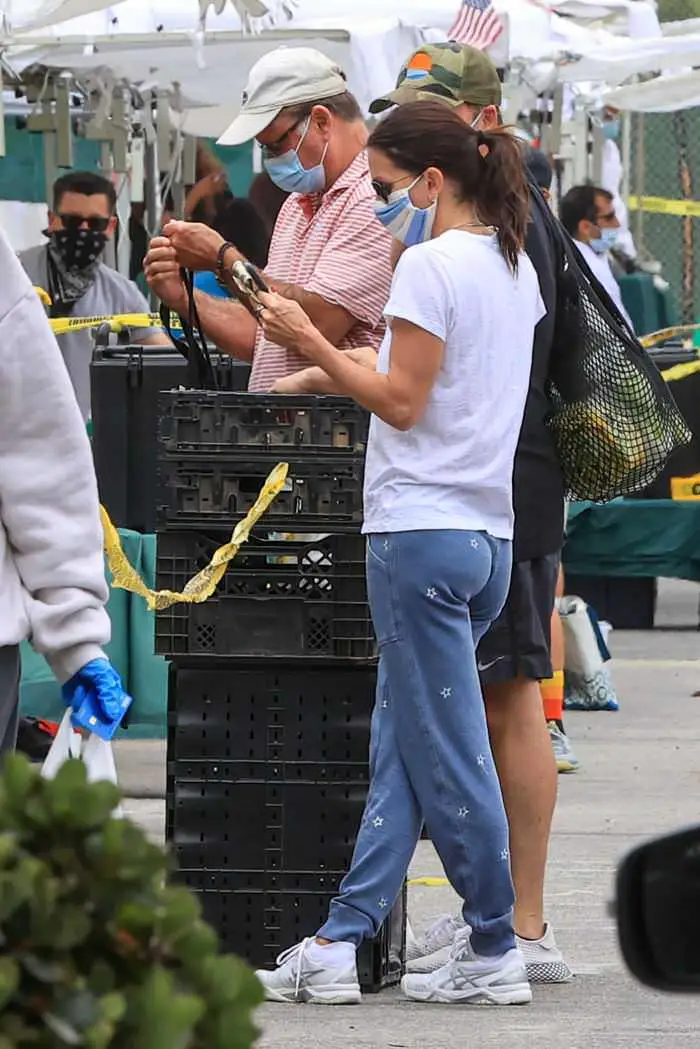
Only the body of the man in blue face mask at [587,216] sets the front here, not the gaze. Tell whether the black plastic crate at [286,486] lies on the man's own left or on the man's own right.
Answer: on the man's own right

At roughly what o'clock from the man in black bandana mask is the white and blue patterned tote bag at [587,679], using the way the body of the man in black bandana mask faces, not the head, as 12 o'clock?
The white and blue patterned tote bag is roughly at 10 o'clock from the man in black bandana mask.

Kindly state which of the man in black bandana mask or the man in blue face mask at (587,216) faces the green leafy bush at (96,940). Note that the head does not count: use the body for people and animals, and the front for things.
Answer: the man in black bandana mask

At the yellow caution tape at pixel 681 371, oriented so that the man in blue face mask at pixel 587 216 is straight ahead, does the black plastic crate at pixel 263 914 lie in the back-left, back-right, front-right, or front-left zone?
back-left

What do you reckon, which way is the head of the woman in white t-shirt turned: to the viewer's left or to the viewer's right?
to the viewer's left
